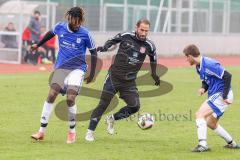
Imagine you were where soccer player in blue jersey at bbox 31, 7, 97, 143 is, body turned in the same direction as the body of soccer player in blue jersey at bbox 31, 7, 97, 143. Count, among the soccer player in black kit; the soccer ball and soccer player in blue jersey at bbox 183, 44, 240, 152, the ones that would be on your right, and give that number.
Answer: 0

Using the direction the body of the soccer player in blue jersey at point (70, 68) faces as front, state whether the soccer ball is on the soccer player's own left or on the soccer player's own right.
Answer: on the soccer player's own left

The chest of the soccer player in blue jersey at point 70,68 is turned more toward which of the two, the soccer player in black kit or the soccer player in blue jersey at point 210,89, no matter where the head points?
the soccer player in blue jersey

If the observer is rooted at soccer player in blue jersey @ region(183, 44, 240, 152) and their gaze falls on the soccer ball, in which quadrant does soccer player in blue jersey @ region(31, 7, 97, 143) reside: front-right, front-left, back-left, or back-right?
front-left

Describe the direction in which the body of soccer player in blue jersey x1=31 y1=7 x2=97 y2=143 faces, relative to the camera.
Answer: toward the camera

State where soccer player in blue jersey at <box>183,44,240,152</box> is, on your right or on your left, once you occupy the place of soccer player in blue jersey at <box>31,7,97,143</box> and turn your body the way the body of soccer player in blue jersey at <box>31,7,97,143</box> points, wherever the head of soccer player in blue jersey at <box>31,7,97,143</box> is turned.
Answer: on your left

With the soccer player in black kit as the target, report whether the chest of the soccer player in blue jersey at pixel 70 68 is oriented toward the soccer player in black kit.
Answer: no

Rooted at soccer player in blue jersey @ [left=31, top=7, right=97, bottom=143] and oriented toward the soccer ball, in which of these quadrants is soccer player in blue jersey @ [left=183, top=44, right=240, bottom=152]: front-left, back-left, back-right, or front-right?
front-right

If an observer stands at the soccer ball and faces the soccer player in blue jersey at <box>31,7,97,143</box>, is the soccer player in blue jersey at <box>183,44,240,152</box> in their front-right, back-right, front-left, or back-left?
back-left

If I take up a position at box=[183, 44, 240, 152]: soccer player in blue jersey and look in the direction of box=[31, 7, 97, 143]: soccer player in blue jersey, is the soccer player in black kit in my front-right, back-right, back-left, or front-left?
front-right

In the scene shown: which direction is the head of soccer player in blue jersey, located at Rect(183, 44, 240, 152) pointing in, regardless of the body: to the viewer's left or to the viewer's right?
to the viewer's left

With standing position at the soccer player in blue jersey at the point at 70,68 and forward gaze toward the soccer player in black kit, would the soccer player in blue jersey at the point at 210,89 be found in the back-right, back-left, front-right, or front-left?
front-right
